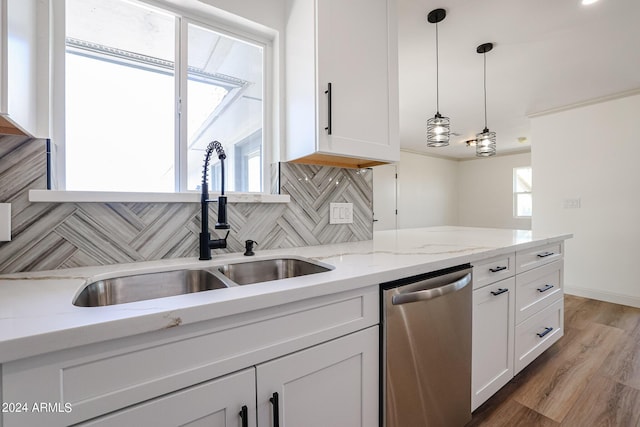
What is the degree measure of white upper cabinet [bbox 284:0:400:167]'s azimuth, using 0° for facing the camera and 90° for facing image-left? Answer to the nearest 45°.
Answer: approximately 315°

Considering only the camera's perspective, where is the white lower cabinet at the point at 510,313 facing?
facing the viewer and to the right of the viewer

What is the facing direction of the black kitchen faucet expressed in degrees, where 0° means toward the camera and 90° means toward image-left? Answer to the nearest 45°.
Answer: approximately 315°

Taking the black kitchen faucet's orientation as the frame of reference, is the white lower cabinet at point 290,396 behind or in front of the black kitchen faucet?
in front

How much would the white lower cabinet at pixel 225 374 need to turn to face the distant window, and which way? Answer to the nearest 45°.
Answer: approximately 90° to its left

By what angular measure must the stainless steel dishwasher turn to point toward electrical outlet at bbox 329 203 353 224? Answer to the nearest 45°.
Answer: approximately 180°

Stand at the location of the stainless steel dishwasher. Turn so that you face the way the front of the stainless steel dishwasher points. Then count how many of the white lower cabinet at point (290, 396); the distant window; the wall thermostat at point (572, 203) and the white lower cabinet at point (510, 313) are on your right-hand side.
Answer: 1

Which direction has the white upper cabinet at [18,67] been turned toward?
toward the camera

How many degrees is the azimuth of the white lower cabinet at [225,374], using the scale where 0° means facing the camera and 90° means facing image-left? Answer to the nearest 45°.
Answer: approximately 315°
